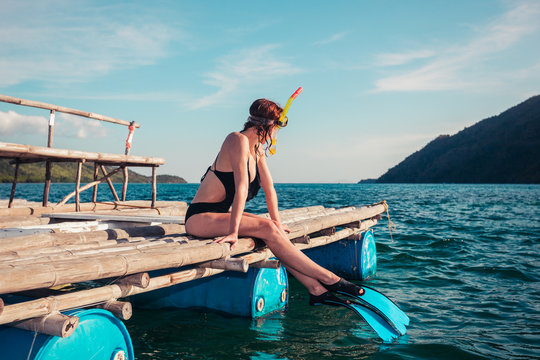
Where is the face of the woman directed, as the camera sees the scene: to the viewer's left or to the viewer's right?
to the viewer's right

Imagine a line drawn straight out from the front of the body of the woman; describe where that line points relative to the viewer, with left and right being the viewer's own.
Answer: facing to the right of the viewer
